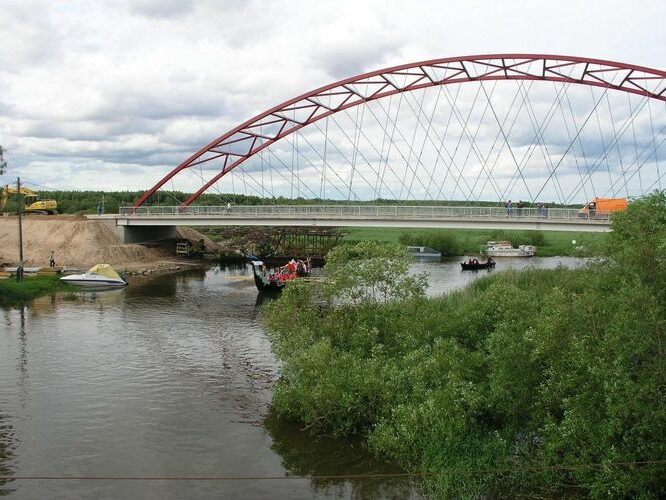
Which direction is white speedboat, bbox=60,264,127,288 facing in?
to the viewer's left

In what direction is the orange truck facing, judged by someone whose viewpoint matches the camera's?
facing to the left of the viewer

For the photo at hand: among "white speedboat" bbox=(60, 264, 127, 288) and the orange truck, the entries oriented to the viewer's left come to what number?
2

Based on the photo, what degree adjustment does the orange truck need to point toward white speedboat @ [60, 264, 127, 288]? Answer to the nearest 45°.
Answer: approximately 45° to its left

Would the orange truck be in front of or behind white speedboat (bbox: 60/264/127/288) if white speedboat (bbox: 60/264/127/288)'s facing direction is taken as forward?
behind
